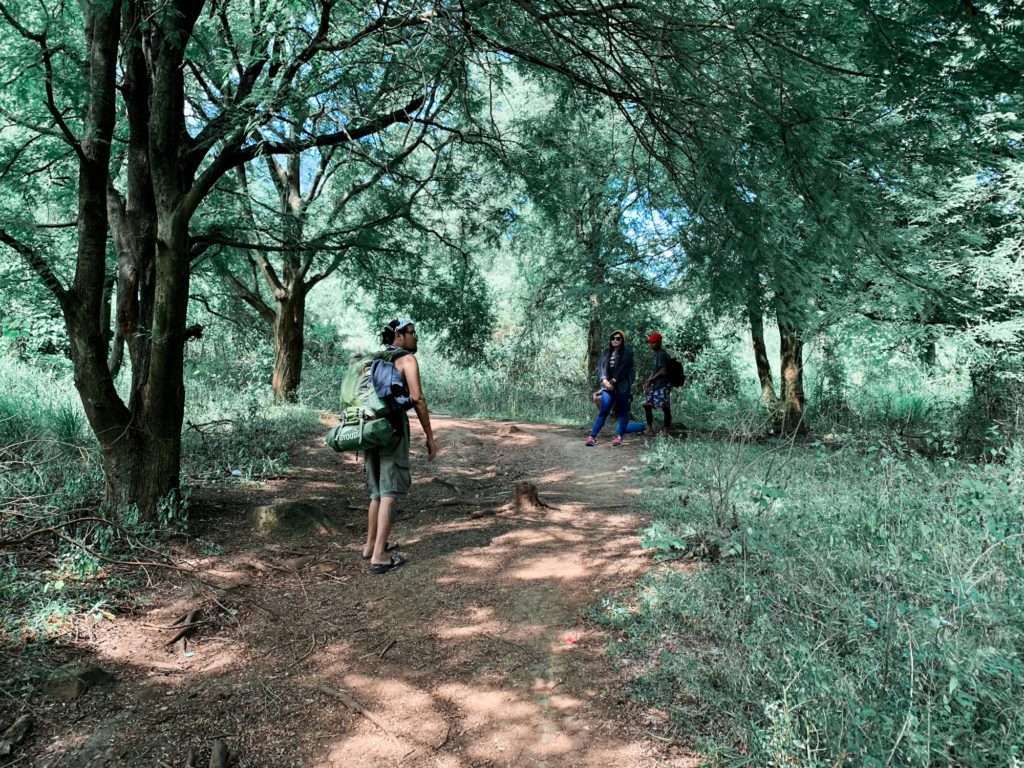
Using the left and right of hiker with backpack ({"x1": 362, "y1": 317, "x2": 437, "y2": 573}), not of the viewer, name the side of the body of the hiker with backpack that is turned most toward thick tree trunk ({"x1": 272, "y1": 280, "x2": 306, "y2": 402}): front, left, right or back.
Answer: left

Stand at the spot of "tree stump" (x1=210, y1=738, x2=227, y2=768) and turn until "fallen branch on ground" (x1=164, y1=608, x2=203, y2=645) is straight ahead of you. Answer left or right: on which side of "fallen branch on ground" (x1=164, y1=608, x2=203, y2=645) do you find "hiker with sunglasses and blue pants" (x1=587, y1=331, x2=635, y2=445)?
right

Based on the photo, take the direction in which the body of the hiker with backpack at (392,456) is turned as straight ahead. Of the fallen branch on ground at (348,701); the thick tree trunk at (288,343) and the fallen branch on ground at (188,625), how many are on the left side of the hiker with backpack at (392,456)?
1

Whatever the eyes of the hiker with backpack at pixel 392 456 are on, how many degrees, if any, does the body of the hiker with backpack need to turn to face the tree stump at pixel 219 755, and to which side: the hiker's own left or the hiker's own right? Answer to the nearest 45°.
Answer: approximately 90° to the hiker's own right

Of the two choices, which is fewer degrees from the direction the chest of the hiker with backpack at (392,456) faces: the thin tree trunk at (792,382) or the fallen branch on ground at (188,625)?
the thin tree trunk

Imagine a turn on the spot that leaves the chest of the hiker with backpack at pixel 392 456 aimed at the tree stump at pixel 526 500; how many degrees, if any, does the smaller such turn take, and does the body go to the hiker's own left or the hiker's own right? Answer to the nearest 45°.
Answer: approximately 45° to the hiker's own left

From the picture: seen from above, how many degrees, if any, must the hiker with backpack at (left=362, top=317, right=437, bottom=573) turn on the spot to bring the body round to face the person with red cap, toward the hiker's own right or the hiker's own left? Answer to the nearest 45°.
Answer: approximately 45° to the hiker's own left

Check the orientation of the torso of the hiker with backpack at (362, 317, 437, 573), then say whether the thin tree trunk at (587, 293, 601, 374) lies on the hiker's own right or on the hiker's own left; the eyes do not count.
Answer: on the hiker's own left

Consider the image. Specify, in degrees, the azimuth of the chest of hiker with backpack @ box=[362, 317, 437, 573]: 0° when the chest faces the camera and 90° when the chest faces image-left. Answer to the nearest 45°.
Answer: approximately 270°

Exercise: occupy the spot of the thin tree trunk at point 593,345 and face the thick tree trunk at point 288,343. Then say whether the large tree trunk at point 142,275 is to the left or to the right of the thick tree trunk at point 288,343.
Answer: left

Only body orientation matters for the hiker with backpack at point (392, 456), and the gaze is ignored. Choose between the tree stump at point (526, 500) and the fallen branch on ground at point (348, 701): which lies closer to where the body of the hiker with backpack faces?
the tree stump
